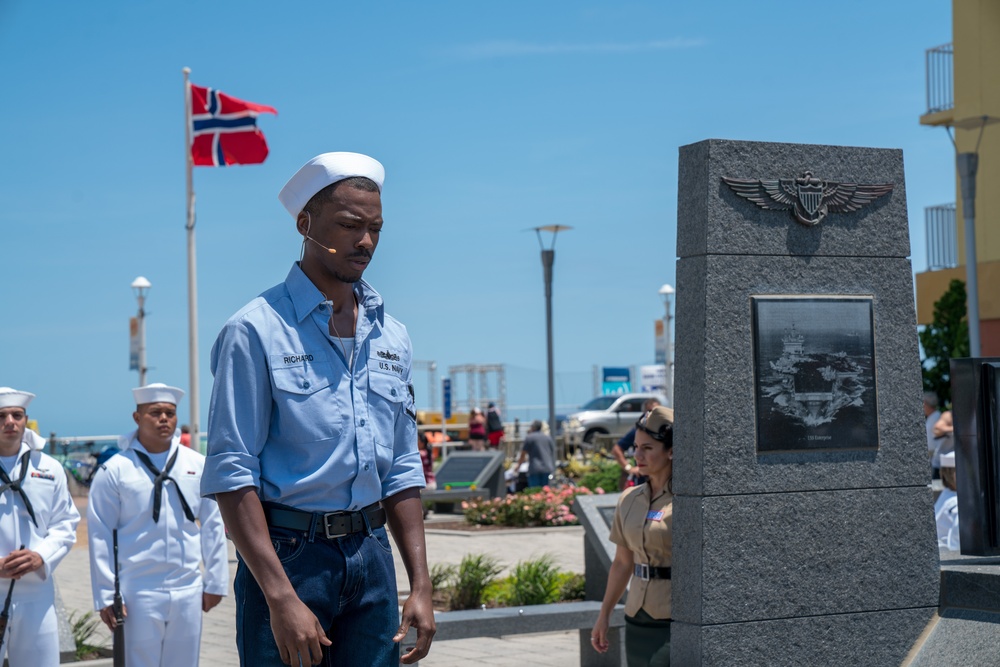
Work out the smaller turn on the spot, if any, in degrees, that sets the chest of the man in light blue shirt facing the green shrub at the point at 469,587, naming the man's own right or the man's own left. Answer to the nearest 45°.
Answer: approximately 135° to the man's own left

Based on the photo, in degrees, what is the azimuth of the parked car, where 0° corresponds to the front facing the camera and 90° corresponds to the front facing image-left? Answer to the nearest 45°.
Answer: approximately 45°

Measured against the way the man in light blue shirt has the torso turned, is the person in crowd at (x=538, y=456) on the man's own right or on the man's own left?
on the man's own left

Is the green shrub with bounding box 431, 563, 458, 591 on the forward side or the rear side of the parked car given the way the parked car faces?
on the forward side

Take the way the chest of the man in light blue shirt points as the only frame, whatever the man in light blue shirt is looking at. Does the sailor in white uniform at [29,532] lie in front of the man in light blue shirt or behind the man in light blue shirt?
behind

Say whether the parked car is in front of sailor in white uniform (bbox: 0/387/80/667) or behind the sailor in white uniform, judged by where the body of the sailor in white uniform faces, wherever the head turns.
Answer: behind

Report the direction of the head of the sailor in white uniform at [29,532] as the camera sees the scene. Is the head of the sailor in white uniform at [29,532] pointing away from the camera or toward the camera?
toward the camera

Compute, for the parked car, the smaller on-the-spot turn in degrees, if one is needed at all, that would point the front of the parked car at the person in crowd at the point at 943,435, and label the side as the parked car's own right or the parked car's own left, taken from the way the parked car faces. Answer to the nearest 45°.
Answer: approximately 45° to the parked car's own left

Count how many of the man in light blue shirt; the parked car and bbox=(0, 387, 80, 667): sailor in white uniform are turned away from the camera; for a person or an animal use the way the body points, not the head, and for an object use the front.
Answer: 0

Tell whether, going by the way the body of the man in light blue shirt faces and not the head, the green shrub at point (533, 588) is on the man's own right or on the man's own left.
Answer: on the man's own left

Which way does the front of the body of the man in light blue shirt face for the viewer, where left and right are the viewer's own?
facing the viewer and to the right of the viewer
